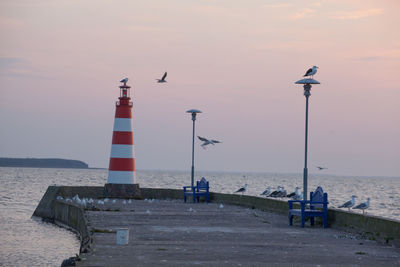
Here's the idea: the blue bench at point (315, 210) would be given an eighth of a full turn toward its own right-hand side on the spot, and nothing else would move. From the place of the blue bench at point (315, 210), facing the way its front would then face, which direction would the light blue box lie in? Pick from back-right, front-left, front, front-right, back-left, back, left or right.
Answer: front-left

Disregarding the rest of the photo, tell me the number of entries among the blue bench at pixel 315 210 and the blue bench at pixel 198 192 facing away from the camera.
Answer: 0

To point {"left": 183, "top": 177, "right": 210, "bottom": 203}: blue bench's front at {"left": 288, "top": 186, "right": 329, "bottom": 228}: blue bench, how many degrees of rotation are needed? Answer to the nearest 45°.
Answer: approximately 45° to its left

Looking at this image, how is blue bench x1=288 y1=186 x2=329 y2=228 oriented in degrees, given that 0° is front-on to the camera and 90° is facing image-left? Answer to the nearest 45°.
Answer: approximately 45°

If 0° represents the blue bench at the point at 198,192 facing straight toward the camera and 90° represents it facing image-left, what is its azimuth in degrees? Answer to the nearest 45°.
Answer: approximately 45°
